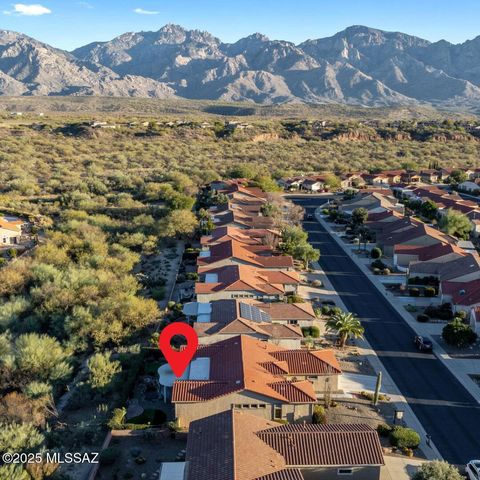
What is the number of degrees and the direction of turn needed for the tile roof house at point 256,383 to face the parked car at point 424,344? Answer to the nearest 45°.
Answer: approximately 45° to its left

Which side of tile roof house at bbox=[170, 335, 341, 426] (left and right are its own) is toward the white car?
front

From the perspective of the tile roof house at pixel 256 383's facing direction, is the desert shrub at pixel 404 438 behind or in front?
in front

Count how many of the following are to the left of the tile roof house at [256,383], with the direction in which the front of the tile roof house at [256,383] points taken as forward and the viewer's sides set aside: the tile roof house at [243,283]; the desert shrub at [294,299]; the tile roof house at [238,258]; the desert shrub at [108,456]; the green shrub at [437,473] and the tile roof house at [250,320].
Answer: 4

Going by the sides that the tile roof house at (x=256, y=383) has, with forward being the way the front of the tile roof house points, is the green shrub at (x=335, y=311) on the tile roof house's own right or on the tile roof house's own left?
on the tile roof house's own left

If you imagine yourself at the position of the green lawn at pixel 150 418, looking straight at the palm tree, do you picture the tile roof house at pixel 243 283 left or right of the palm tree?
left

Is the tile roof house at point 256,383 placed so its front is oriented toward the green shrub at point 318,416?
yes

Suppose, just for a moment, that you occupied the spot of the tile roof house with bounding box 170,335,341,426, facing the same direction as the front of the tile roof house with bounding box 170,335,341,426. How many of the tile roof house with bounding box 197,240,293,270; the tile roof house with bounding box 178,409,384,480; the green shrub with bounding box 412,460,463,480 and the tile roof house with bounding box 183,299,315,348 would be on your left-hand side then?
2

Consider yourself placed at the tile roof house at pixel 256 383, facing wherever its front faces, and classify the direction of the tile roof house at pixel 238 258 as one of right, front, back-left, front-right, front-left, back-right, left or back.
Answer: left

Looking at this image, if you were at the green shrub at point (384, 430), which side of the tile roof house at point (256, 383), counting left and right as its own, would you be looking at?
front

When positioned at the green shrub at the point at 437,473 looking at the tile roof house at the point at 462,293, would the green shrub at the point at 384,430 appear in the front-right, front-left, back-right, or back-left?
front-left

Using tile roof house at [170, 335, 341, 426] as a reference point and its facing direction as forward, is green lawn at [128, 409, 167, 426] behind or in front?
behind

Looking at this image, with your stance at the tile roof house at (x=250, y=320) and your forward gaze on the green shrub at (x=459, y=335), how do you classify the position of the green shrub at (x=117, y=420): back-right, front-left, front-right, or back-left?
back-right

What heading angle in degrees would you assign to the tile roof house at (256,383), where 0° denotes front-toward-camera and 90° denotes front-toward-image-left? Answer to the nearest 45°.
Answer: approximately 270°

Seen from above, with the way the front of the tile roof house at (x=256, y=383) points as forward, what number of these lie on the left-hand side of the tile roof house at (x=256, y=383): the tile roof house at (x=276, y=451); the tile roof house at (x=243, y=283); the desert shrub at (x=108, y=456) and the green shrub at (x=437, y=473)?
1

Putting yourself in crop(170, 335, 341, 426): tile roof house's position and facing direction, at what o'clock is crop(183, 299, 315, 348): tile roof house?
crop(183, 299, 315, 348): tile roof house is roughly at 9 o'clock from crop(170, 335, 341, 426): tile roof house.
